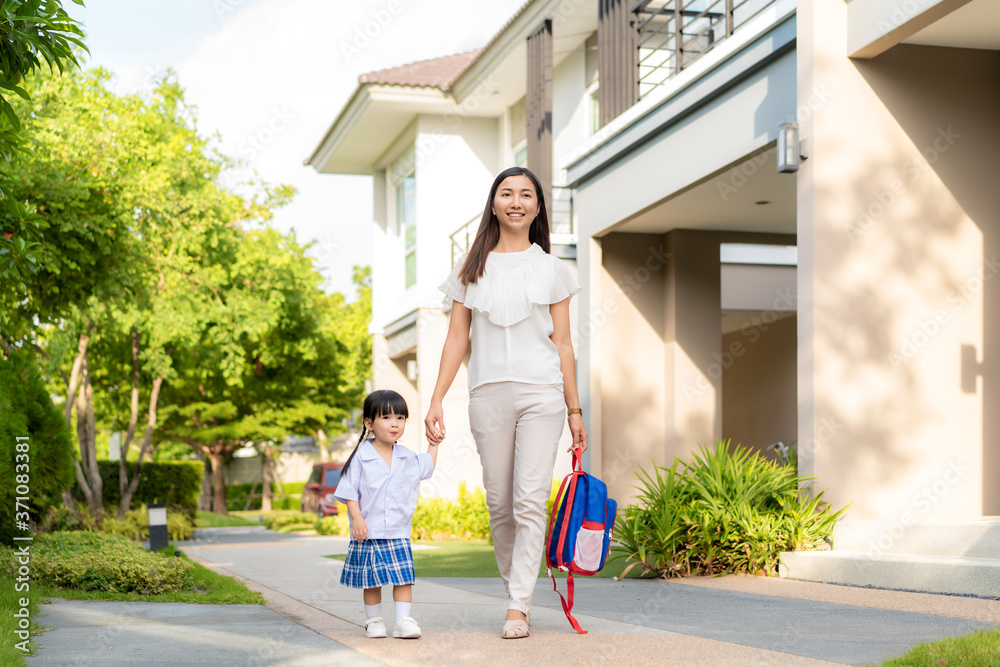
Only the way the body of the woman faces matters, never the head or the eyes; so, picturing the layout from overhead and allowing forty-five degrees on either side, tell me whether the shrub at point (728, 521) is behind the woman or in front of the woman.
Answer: behind

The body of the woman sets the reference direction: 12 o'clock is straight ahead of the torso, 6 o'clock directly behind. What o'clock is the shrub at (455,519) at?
The shrub is roughly at 6 o'clock from the woman.

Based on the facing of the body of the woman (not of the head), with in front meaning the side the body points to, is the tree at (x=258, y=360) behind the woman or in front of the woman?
behind

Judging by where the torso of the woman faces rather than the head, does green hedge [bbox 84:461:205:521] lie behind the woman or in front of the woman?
behind

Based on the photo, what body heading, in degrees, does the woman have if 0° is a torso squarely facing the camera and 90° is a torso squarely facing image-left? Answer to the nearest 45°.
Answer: approximately 0°

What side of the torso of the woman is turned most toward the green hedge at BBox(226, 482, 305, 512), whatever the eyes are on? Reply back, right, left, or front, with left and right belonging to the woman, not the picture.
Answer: back

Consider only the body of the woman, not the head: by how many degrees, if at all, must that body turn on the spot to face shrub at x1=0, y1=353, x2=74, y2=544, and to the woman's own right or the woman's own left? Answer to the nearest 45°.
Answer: approximately 135° to the woman's own right

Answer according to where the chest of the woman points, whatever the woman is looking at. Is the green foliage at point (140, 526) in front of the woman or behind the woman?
behind
